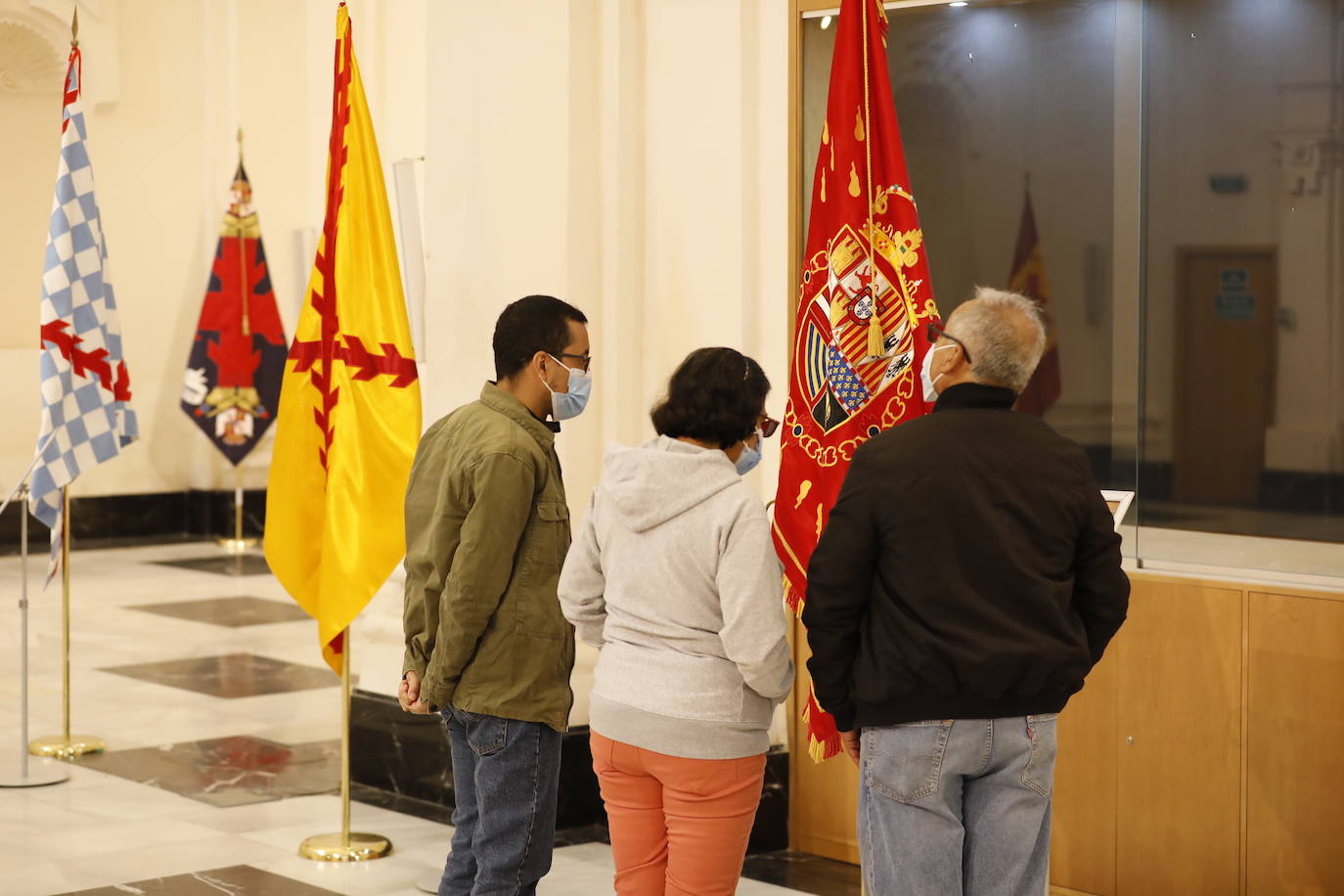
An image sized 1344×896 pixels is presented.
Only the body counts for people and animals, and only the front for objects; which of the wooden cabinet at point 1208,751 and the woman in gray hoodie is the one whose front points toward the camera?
the wooden cabinet

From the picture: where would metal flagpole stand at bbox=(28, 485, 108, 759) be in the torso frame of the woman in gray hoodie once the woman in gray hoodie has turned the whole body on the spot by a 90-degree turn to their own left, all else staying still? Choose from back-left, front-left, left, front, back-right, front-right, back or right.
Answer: front

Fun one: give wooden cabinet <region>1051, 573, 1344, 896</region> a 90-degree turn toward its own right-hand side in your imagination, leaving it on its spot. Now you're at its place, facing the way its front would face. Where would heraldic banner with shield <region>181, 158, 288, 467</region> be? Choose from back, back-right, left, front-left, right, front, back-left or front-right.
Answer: front-right

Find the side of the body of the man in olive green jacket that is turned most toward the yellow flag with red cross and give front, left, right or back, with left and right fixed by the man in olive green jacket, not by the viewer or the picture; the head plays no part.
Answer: left

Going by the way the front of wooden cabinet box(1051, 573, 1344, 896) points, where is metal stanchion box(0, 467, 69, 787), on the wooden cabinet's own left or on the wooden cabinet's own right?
on the wooden cabinet's own right

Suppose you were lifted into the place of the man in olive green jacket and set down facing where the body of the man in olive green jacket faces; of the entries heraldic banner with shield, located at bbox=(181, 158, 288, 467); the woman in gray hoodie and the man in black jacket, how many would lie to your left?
1

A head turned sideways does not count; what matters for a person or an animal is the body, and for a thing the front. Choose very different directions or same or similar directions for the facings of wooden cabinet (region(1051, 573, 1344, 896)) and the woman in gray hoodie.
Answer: very different directions

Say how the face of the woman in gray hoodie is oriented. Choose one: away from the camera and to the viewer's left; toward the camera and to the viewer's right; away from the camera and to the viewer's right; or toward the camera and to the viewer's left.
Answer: away from the camera and to the viewer's right

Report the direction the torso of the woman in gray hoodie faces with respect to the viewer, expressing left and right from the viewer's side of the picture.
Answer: facing away from the viewer and to the right of the viewer

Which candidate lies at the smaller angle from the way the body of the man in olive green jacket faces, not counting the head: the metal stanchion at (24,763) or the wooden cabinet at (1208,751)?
the wooden cabinet

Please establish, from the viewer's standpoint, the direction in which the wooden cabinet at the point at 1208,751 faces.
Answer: facing the viewer

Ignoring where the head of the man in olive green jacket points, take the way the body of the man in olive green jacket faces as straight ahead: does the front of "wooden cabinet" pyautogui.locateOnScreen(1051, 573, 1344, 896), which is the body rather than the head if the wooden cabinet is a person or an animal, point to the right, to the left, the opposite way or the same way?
to the right

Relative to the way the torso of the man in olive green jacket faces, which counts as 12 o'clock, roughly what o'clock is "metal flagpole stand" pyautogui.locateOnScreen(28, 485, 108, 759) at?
The metal flagpole stand is roughly at 8 o'clock from the man in olive green jacket.

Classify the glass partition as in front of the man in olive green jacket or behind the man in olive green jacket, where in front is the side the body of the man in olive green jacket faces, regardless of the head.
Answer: in front

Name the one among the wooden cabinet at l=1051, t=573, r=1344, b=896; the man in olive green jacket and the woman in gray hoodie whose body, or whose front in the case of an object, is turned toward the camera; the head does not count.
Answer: the wooden cabinet

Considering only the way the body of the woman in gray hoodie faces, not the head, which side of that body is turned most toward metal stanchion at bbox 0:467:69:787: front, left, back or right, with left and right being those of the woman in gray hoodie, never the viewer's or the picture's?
left

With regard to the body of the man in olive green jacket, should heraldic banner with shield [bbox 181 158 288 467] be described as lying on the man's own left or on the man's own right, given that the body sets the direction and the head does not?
on the man's own left

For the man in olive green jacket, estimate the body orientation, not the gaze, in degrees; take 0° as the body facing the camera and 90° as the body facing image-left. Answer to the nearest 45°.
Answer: approximately 270°

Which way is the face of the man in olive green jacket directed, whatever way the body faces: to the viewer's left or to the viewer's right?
to the viewer's right

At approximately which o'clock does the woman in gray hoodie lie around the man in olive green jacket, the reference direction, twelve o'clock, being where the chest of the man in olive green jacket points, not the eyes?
The woman in gray hoodie is roughly at 2 o'clock from the man in olive green jacket.

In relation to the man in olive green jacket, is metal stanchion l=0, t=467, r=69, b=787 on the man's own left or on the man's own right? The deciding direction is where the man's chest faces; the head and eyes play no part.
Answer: on the man's own left
